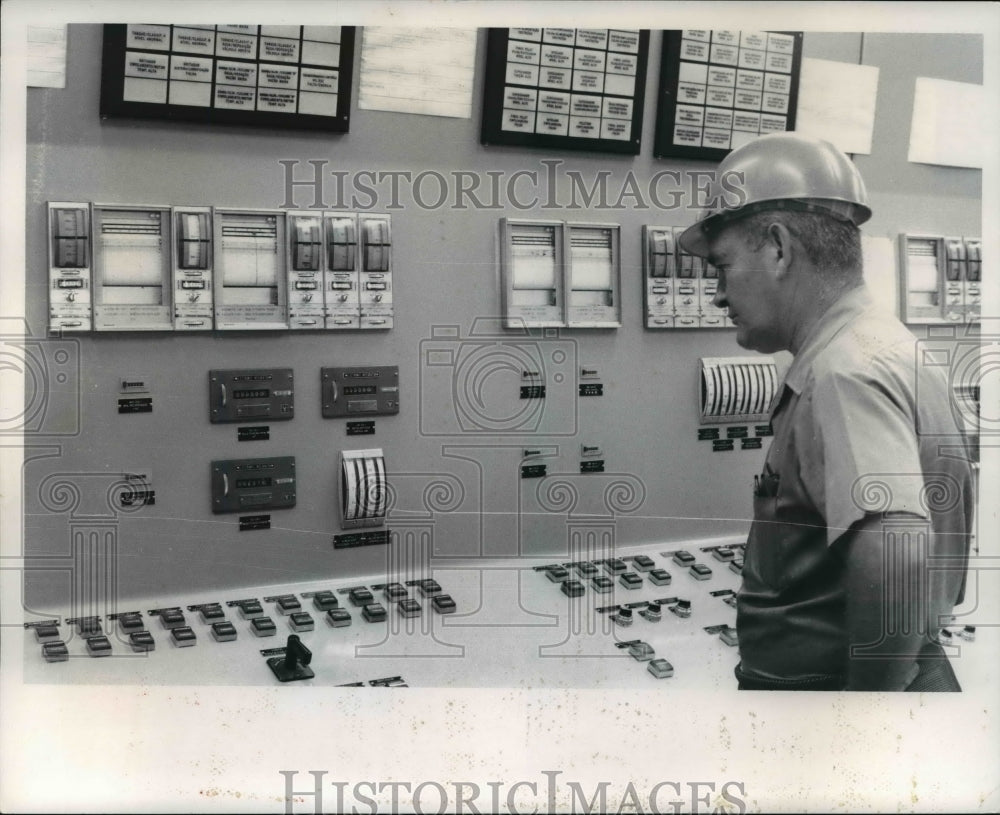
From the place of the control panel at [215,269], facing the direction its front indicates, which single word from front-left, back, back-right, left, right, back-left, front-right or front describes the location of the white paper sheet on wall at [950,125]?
left

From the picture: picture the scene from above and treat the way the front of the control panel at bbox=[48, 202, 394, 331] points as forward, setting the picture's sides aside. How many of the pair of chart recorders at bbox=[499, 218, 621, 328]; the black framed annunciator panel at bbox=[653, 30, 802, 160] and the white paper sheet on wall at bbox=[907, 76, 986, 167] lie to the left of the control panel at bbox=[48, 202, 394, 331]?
3

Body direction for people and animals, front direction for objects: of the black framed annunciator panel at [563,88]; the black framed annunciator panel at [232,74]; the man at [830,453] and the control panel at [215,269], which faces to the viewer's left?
the man

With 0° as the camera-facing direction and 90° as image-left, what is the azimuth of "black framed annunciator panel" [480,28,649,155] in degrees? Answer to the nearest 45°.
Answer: approximately 0°

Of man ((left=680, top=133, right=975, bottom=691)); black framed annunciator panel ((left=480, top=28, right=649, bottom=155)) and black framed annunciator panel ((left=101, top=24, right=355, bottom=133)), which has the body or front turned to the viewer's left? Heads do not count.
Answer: the man

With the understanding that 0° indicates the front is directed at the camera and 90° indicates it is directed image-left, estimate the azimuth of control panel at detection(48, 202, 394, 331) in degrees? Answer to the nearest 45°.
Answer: approximately 0°

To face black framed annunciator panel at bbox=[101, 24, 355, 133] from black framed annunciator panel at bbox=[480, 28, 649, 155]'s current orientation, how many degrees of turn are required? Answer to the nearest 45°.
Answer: approximately 90° to its right

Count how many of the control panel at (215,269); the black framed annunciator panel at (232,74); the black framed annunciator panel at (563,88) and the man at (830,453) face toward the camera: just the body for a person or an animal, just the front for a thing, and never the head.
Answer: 3

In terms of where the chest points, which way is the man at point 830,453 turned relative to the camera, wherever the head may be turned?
to the viewer's left

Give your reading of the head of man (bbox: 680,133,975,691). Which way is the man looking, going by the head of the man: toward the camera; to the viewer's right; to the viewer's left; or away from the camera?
to the viewer's left
